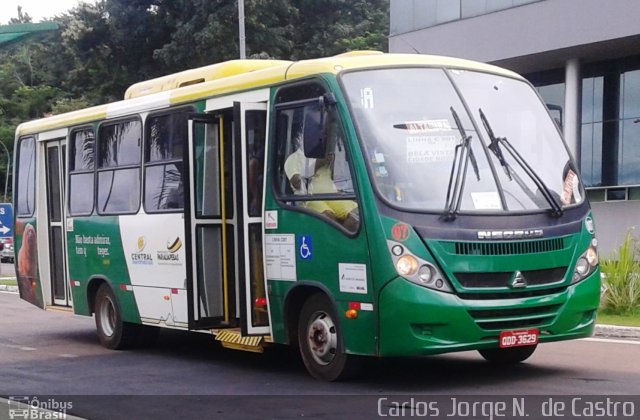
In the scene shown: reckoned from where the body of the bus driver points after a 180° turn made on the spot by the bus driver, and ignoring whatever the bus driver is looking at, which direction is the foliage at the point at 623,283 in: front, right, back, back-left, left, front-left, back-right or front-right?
right

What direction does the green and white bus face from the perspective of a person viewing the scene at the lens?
facing the viewer and to the right of the viewer

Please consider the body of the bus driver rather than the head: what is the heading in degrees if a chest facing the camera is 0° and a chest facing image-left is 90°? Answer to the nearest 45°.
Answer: approximately 315°

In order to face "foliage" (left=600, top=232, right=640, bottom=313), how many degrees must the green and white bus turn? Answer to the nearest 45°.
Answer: approximately 90° to its left
